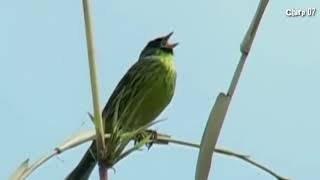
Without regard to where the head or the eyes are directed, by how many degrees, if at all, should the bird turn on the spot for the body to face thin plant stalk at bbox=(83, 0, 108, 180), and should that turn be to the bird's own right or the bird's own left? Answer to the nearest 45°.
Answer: approximately 90° to the bird's own right

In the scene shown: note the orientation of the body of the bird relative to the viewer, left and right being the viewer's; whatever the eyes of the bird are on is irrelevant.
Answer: facing to the right of the viewer
